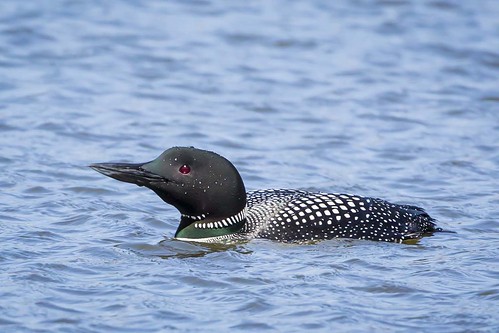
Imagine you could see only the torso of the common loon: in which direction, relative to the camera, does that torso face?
to the viewer's left
